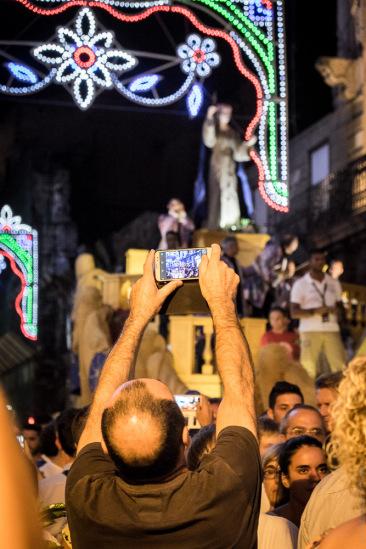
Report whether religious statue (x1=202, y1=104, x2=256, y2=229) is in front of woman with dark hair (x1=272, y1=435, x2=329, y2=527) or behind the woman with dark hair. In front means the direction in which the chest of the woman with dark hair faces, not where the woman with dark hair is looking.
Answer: behind

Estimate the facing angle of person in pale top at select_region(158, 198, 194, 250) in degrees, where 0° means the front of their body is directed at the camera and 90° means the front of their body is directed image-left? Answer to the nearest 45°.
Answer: approximately 315°

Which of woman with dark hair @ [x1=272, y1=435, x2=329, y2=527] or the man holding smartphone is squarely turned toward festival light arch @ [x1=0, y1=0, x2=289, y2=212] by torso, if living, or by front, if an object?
the man holding smartphone

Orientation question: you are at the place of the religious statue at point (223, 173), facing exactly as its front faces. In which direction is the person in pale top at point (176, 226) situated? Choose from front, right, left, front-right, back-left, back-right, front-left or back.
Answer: right

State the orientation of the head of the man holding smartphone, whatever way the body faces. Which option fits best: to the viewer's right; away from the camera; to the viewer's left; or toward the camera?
away from the camera

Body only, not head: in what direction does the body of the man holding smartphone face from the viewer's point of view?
away from the camera

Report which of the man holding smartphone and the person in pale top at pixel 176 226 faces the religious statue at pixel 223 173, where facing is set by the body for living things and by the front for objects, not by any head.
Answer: the man holding smartphone

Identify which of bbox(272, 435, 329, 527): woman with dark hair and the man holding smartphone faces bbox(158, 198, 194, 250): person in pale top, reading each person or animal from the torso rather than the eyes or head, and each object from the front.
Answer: the man holding smartphone

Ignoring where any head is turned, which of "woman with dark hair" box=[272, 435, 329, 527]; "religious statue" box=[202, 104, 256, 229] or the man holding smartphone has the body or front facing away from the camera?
the man holding smartphone

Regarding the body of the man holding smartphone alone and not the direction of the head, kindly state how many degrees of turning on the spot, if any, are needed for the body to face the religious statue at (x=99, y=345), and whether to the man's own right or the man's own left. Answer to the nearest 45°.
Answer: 0° — they already face it

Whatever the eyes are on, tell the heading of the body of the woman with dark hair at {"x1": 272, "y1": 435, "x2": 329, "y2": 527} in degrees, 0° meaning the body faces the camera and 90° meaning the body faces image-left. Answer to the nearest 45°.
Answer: approximately 315°

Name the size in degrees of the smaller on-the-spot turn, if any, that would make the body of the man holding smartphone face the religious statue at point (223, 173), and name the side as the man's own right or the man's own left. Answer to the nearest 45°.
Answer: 0° — they already face it
